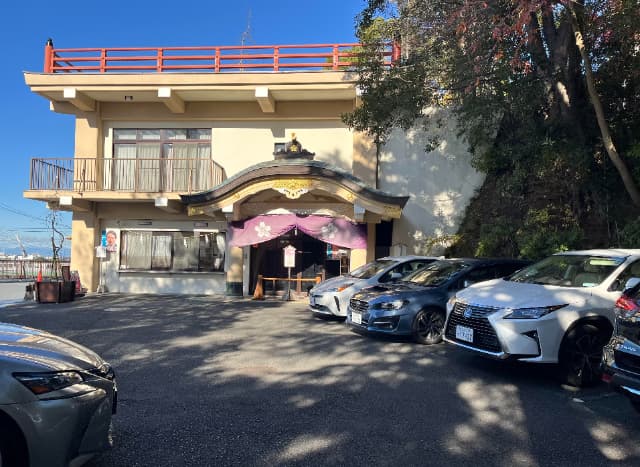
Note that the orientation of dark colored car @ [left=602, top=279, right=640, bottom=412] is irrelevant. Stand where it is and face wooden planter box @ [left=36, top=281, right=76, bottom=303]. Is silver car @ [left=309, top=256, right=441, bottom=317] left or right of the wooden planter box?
right

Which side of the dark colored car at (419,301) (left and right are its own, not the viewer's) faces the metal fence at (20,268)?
right

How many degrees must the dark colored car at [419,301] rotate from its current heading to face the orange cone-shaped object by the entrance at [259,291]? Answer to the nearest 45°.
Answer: approximately 90° to its right

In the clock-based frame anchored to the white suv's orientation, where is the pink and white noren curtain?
The pink and white noren curtain is roughly at 3 o'clock from the white suv.

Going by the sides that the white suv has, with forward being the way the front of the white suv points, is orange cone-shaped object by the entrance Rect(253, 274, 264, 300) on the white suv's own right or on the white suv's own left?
on the white suv's own right

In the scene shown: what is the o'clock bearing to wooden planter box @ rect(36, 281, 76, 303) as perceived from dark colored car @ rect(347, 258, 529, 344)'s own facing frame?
The wooden planter box is roughly at 2 o'clock from the dark colored car.

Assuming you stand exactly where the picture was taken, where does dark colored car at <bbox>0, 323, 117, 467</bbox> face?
facing to the right of the viewer

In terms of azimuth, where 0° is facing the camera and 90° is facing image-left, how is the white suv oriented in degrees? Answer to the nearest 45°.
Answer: approximately 45°
